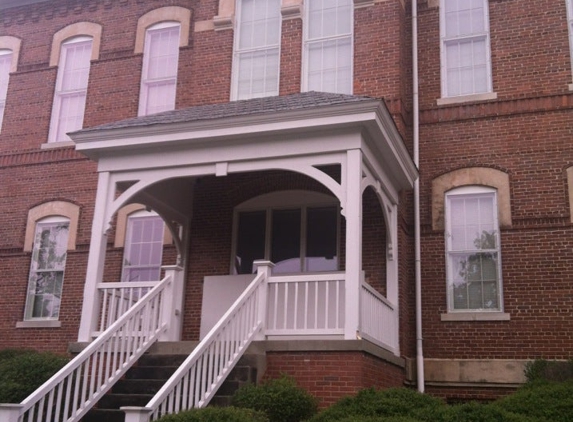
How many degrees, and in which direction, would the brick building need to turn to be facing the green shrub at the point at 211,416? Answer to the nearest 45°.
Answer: approximately 45° to its left

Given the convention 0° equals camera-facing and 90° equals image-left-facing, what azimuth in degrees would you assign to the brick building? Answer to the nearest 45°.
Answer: approximately 45°

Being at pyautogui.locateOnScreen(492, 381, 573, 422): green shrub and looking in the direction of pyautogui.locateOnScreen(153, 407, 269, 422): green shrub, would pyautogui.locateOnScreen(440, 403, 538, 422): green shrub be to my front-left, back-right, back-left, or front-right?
front-left

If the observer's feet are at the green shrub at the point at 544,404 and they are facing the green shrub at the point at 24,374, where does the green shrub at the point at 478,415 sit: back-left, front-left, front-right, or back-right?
front-left

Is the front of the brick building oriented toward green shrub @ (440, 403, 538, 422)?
no

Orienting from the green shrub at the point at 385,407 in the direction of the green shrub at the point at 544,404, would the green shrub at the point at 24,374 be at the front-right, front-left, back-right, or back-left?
back-left

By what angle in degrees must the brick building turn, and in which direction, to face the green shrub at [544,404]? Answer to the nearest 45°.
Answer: approximately 90° to its left

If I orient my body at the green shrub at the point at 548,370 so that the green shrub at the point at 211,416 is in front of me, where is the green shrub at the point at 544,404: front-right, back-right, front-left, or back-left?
front-left

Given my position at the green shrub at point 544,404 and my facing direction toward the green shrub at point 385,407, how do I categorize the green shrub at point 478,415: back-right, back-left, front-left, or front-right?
front-left
